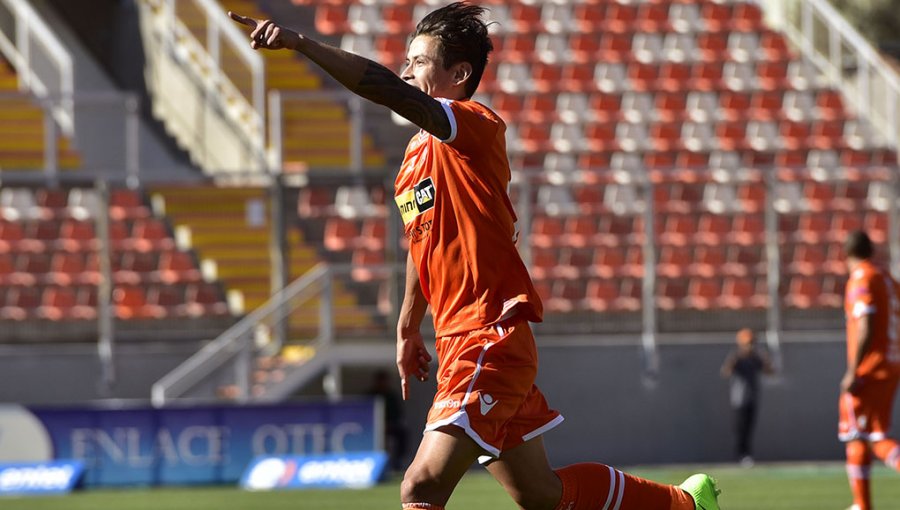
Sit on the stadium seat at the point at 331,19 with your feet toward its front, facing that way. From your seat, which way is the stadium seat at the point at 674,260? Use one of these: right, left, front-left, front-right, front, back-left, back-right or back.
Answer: front-left

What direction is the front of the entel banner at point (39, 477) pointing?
toward the camera

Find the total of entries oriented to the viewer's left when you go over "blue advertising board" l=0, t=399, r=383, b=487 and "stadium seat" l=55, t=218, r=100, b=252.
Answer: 0

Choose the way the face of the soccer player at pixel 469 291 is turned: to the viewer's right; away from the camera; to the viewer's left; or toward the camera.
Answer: to the viewer's left

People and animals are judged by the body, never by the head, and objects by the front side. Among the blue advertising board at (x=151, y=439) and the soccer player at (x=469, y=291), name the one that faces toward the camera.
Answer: the blue advertising board

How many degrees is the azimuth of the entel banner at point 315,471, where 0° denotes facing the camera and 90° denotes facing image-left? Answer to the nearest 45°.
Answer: approximately 0°

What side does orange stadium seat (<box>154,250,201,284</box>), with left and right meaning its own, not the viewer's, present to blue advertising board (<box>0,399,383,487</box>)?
front

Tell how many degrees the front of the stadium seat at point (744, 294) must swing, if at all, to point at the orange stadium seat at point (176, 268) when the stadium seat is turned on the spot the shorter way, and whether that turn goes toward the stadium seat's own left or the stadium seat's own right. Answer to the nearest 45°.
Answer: approximately 90° to the stadium seat's own right

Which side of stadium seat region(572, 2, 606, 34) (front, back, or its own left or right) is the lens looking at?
front

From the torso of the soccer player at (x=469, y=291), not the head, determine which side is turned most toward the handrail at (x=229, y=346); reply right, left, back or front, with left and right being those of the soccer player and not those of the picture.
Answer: right

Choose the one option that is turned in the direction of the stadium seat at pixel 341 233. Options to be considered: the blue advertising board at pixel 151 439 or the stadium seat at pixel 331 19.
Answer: the stadium seat at pixel 331 19

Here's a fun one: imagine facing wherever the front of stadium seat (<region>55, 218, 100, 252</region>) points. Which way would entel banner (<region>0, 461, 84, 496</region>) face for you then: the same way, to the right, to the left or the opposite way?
the same way

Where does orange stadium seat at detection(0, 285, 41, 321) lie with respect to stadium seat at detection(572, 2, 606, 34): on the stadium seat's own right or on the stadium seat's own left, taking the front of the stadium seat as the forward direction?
on the stadium seat's own right

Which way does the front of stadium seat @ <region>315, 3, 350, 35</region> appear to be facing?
toward the camera
